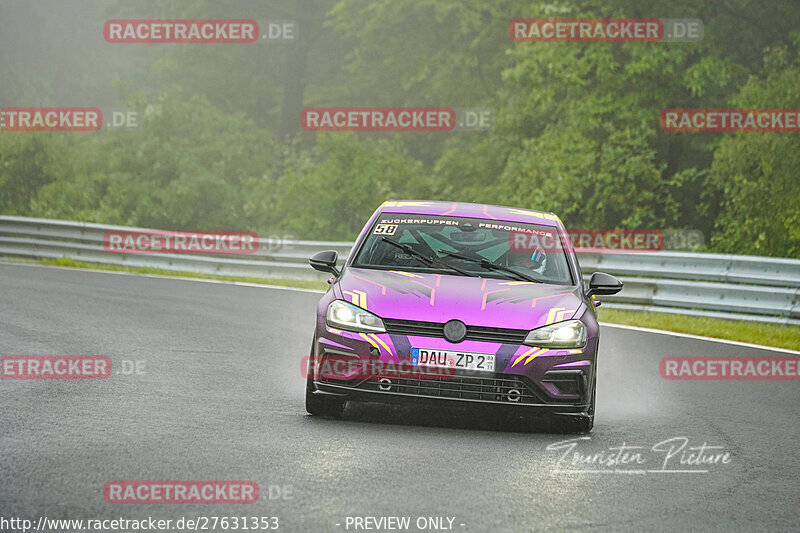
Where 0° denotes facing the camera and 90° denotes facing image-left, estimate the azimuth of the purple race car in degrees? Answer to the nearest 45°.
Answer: approximately 0°

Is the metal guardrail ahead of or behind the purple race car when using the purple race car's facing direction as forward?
behind
